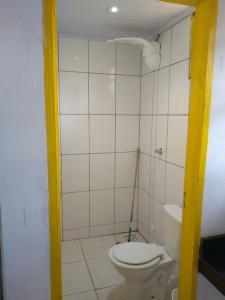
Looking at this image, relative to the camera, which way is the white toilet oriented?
to the viewer's left

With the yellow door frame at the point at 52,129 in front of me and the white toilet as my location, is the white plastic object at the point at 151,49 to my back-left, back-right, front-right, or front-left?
back-right
